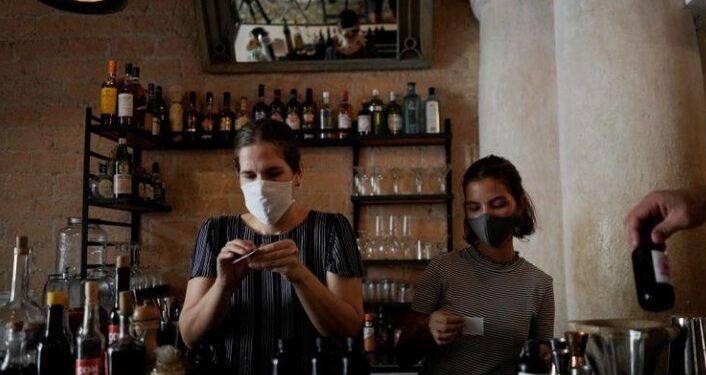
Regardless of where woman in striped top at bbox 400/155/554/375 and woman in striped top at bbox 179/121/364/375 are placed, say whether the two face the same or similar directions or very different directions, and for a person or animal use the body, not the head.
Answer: same or similar directions

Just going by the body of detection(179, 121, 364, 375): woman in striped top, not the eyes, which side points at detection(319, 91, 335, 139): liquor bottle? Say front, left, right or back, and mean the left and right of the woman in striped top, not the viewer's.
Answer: back

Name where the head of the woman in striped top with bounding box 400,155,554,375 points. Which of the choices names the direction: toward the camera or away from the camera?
toward the camera

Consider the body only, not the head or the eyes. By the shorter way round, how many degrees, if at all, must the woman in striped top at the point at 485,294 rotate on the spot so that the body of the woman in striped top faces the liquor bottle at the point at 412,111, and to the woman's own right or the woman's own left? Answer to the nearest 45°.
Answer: approximately 180°

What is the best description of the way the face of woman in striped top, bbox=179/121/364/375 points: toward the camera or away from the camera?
toward the camera

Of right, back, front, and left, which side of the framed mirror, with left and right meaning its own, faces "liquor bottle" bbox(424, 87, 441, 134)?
left

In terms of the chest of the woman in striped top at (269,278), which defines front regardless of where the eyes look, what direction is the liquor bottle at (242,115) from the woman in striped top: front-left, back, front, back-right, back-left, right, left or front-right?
back

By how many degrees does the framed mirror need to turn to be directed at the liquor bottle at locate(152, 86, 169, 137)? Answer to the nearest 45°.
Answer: approximately 90° to its right

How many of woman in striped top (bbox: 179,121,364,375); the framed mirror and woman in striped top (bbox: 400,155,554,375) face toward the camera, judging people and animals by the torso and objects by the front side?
3

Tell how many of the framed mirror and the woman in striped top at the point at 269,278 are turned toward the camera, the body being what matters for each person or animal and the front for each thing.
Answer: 2

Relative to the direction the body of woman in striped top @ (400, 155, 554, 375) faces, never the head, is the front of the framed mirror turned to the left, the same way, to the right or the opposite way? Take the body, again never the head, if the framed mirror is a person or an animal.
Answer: the same way

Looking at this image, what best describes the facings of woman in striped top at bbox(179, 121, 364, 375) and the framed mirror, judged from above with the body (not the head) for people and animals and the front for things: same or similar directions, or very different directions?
same or similar directions

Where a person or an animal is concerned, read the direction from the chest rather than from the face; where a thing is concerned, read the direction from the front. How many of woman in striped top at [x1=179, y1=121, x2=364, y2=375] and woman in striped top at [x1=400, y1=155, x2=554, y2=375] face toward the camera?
2

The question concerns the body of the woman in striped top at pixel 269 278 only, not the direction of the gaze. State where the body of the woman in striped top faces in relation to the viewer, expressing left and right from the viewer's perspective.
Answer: facing the viewer

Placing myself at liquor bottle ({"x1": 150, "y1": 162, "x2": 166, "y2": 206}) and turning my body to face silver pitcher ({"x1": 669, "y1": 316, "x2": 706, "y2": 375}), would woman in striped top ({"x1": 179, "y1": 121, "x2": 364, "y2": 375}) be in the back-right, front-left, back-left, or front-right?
front-right
